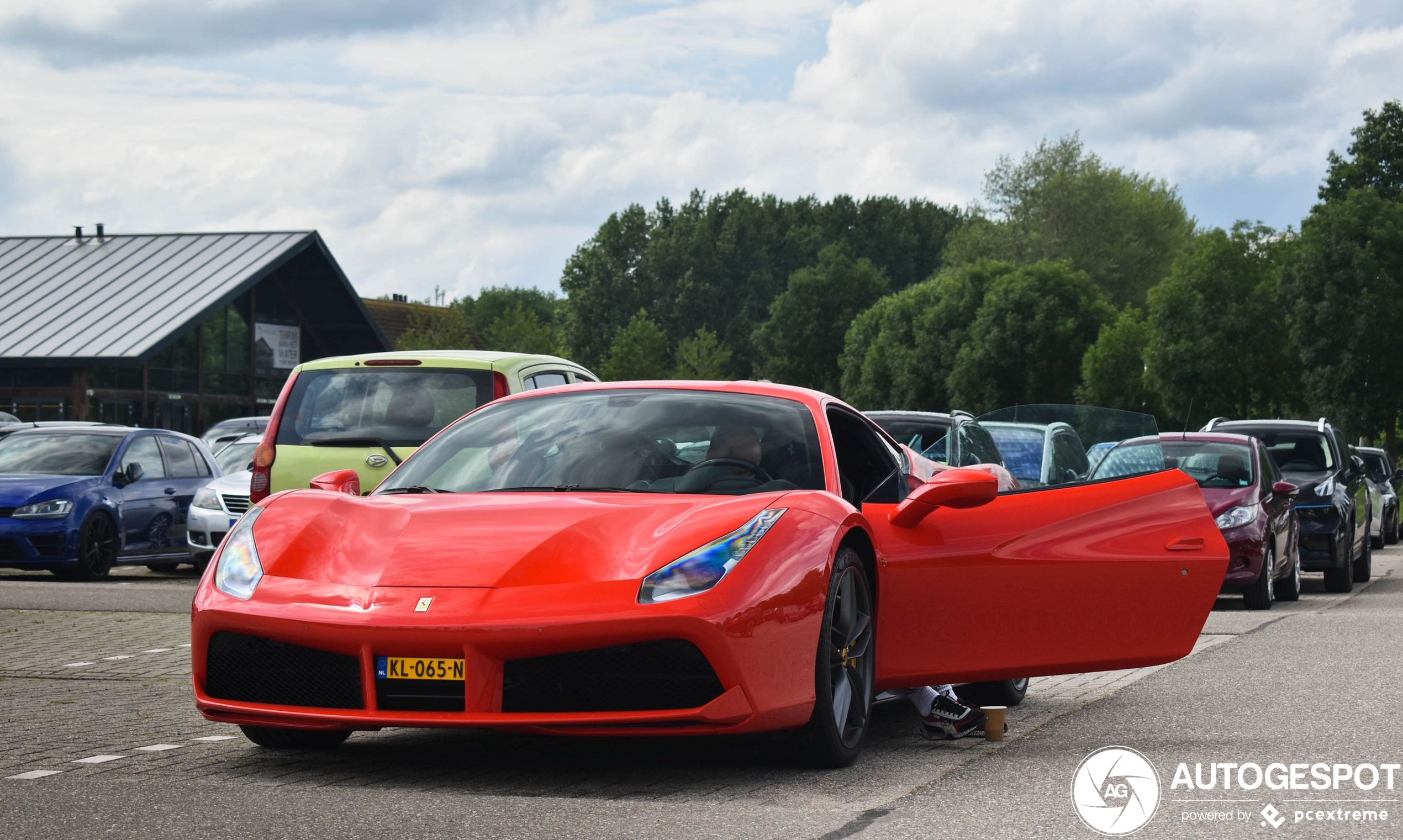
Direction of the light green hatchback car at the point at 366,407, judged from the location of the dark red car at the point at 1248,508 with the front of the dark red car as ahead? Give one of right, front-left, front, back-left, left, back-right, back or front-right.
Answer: front-right

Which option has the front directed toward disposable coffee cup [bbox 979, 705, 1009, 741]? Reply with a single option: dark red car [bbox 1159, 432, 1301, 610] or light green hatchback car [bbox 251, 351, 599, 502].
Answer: the dark red car

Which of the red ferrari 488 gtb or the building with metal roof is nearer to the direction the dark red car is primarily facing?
the red ferrari 488 gtb

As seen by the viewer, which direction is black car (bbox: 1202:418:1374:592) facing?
toward the camera

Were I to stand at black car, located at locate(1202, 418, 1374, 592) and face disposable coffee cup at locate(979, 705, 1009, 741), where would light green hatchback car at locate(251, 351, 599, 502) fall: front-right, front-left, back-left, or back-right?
front-right

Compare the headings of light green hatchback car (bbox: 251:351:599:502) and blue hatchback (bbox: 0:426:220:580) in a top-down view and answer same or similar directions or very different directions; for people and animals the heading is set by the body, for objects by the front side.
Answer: very different directions

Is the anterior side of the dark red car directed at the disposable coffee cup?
yes

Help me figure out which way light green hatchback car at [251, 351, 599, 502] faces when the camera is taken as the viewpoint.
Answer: facing away from the viewer and to the right of the viewer

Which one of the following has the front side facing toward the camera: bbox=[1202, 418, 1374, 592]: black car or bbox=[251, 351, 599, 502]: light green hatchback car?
the black car

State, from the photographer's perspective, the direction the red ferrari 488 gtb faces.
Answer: facing the viewer and to the left of the viewer

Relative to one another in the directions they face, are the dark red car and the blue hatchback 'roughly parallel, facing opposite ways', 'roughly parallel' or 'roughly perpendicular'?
roughly parallel

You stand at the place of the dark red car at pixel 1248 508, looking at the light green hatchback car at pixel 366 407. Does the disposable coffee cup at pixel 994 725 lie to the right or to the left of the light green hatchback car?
left

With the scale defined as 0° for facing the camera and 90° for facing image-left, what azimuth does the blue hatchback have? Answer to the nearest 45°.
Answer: approximately 45°

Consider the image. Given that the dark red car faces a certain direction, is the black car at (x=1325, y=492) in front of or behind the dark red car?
behind

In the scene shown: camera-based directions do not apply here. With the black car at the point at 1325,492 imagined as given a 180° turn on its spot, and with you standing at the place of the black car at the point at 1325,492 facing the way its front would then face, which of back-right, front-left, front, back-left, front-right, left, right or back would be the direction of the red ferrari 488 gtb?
back

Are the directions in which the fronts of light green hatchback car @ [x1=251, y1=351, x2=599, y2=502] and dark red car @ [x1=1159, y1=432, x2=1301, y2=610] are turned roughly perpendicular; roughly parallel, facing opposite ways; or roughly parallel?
roughly parallel, facing opposite ways

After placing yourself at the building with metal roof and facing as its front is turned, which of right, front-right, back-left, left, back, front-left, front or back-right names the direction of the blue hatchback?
front-right

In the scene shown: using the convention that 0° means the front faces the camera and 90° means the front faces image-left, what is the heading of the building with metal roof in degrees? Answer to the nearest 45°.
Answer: approximately 315°

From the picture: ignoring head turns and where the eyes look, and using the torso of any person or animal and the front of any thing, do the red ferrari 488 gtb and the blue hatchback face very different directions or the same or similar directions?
same or similar directions

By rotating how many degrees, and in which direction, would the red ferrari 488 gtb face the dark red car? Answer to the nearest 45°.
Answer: approximately 180°

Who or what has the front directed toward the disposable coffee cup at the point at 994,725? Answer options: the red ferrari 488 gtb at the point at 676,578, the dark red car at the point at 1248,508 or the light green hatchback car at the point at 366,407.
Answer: the dark red car

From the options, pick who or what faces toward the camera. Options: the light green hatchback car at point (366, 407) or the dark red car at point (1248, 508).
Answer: the dark red car

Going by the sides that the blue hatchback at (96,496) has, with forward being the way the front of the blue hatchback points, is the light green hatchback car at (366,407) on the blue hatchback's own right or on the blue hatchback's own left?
on the blue hatchback's own left
